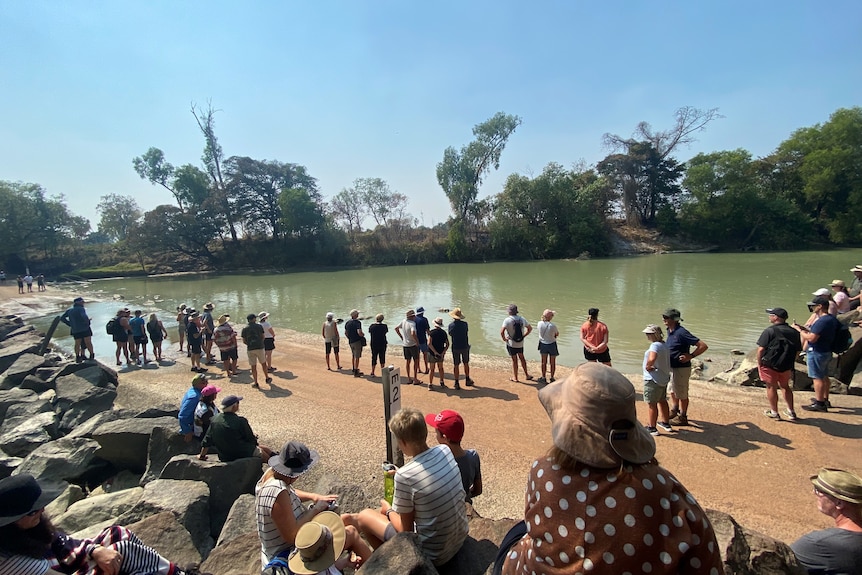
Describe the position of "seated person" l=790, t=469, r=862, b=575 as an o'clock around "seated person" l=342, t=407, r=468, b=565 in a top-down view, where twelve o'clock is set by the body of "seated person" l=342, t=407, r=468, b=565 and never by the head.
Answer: "seated person" l=790, t=469, r=862, b=575 is roughly at 5 o'clock from "seated person" l=342, t=407, r=468, b=565.

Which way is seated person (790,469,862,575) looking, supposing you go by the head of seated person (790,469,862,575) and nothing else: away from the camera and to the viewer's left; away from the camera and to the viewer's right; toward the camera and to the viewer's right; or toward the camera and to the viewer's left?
away from the camera and to the viewer's left

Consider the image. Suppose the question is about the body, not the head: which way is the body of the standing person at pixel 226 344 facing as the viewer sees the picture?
away from the camera

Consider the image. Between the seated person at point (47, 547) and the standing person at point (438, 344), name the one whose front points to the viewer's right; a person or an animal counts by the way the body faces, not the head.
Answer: the seated person

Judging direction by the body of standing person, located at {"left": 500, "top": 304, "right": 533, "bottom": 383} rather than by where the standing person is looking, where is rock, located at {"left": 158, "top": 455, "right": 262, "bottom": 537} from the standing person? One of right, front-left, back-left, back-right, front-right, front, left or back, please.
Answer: back-left

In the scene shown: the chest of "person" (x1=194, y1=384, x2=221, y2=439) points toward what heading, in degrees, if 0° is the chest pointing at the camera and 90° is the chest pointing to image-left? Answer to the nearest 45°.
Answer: approximately 225°

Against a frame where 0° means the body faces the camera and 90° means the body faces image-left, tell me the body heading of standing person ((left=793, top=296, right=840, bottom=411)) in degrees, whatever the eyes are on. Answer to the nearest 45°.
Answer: approximately 90°

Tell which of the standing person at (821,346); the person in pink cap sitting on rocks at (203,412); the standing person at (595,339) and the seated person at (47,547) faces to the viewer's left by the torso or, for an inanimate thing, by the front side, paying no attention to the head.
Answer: the standing person at (821,346)

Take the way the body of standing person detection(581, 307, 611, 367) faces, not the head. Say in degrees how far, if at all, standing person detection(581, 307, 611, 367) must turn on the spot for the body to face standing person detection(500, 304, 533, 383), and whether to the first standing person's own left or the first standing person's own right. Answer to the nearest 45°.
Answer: approximately 90° to the first standing person's own left

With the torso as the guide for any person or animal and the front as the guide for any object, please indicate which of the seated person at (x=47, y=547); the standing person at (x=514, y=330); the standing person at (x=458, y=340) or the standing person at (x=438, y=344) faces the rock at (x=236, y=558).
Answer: the seated person

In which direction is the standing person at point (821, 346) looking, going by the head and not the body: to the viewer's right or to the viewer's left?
to the viewer's left

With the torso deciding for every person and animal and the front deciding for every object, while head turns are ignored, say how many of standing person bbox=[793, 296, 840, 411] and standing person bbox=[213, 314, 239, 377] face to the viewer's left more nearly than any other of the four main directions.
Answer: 1

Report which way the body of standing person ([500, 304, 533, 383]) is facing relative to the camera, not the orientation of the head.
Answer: away from the camera
